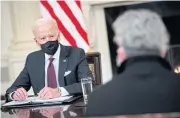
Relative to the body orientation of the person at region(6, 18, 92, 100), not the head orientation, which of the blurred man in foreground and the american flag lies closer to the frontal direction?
the blurred man in foreground

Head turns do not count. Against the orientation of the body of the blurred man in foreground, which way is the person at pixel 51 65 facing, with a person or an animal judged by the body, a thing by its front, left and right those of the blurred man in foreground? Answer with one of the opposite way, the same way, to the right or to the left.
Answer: the opposite way

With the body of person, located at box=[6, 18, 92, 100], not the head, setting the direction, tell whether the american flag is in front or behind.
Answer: behind

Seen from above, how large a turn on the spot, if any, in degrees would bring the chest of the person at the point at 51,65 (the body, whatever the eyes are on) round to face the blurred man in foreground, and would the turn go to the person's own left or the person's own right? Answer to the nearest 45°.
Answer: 0° — they already face them

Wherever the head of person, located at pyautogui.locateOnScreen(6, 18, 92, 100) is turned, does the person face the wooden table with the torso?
yes

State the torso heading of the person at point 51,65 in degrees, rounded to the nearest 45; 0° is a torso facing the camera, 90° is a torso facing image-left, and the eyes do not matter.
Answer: approximately 0°

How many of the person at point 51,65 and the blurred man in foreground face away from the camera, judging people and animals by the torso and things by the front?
1

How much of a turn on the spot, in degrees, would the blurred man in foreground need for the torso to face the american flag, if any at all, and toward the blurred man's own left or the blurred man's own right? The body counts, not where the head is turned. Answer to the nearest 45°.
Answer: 0° — they already face it

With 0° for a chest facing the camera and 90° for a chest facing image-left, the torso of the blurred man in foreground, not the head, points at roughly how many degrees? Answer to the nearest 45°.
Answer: approximately 180°

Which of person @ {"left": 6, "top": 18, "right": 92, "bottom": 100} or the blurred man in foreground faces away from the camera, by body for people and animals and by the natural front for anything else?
the blurred man in foreground
